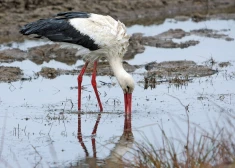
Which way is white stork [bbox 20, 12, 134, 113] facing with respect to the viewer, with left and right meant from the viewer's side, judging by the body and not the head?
facing to the right of the viewer
